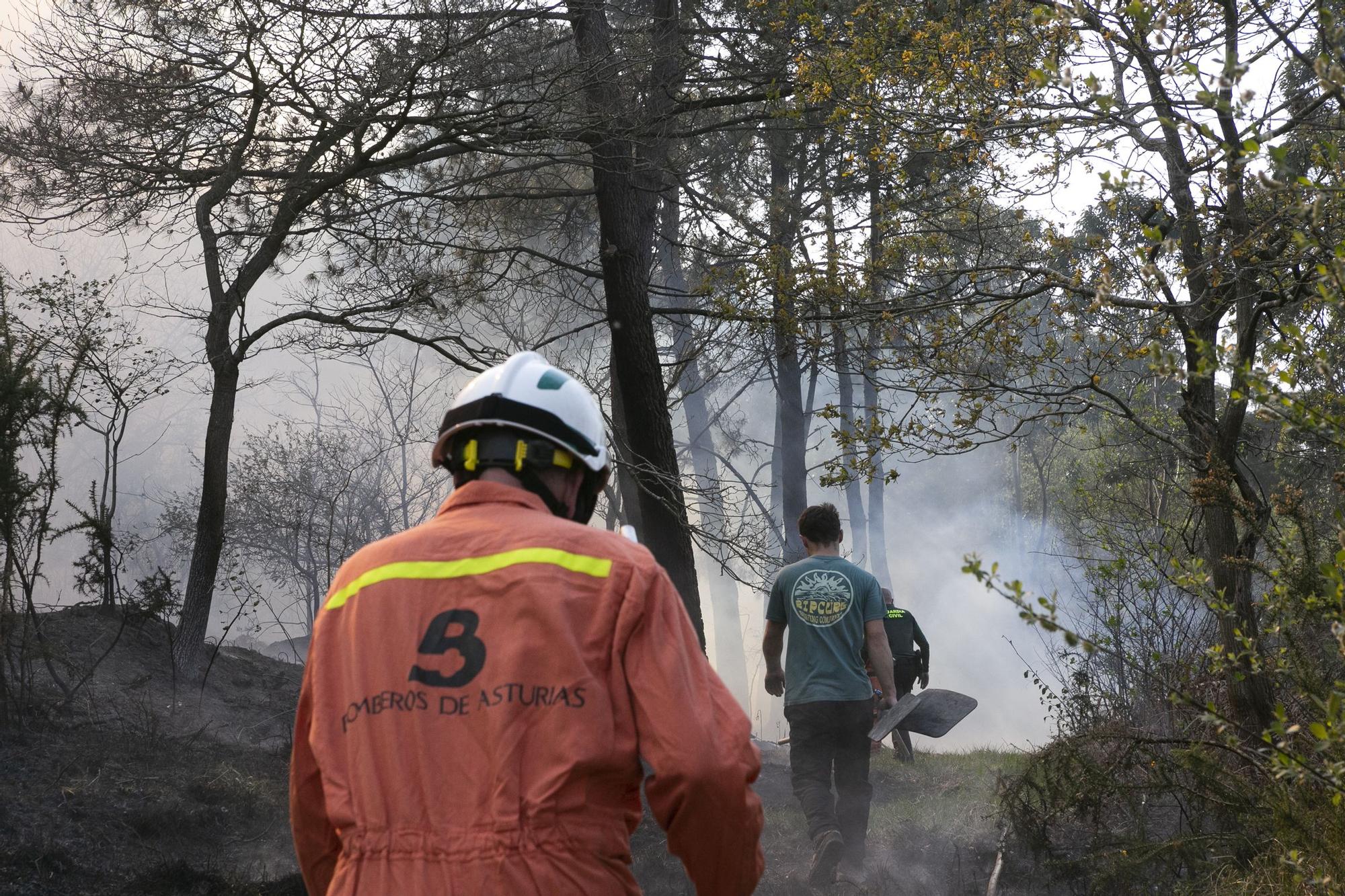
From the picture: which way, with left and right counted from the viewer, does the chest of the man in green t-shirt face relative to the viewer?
facing away from the viewer

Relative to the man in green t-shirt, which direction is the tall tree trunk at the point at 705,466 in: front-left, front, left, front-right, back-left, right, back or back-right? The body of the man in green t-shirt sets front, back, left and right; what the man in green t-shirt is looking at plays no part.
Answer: front

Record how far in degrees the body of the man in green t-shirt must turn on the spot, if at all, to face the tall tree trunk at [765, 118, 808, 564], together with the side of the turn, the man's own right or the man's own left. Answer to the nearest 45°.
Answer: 0° — they already face it

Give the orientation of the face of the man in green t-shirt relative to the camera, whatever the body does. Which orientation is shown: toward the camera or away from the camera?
away from the camera

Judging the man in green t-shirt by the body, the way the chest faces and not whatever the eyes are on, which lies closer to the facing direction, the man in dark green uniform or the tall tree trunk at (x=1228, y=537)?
the man in dark green uniform

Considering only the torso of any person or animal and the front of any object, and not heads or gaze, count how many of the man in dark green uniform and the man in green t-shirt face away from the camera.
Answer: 2

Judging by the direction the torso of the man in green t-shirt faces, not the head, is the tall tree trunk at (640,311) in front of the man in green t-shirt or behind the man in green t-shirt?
in front

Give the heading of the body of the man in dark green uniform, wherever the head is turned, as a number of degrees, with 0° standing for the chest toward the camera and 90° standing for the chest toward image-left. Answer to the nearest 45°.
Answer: approximately 180°

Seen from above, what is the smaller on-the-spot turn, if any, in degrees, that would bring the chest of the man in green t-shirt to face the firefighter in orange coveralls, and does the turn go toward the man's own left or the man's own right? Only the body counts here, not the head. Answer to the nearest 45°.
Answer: approximately 180°
